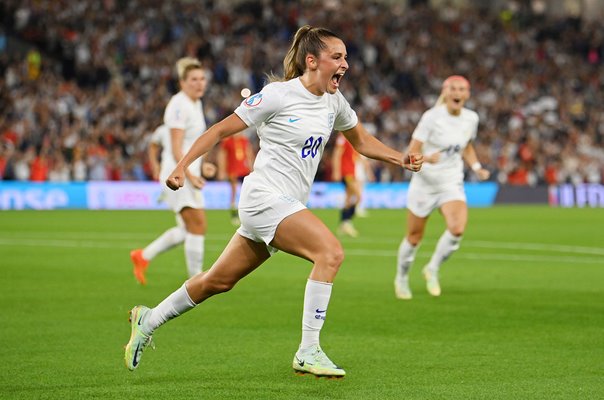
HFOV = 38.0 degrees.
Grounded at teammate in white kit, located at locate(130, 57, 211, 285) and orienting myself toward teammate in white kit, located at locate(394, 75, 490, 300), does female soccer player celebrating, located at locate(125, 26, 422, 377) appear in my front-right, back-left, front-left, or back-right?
front-right

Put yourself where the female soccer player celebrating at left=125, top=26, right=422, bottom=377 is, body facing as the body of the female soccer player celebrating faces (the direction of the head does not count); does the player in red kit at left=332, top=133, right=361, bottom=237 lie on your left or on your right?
on your left

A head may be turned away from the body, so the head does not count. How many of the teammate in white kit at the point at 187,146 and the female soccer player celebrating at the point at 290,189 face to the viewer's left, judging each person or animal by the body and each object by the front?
0

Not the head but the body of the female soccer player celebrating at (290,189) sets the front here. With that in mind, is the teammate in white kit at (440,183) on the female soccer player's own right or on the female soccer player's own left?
on the female soccer player's own left

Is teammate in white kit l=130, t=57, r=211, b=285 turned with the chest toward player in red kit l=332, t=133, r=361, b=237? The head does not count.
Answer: no

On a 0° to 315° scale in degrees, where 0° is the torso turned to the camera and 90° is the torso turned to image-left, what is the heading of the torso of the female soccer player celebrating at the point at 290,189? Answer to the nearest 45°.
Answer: approximately 315°

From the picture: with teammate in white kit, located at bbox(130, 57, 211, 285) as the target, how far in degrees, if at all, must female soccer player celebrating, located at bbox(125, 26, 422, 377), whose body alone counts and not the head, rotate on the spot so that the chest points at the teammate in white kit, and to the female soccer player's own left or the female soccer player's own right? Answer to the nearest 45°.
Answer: approximately 135° to the female soccer player's own left

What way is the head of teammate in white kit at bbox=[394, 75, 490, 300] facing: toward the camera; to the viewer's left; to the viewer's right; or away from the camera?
toward the camera

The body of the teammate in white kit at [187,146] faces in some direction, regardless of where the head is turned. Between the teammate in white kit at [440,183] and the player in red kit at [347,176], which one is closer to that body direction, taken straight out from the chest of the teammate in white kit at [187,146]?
the teammate in white kit
